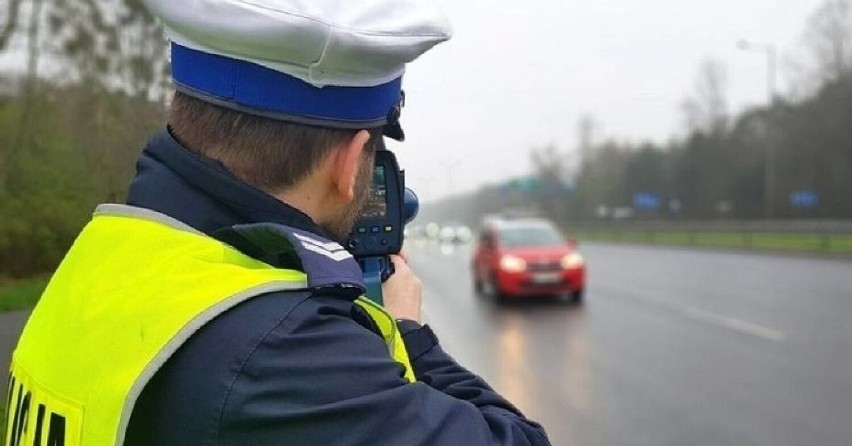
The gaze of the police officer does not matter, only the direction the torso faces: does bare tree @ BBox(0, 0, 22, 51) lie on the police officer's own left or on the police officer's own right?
on the police officer's own left

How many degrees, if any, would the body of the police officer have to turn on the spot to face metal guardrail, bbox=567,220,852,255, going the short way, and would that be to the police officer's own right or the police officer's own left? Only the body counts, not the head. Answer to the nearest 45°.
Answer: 0° — they already face it

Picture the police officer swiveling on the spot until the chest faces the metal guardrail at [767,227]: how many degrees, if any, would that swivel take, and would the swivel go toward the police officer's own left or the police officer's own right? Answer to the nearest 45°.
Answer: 0° — they already face it

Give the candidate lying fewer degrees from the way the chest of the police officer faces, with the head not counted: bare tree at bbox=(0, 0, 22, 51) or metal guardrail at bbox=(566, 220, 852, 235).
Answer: the metal guardrail

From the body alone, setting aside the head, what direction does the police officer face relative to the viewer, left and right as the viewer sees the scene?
facing away from the viewer and to the right of the viewer

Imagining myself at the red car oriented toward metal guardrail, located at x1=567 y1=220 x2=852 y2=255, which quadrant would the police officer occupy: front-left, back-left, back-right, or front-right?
back-right

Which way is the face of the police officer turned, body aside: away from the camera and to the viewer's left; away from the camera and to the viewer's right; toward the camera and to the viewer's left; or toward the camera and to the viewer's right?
away from the camera and to the viewer's right
